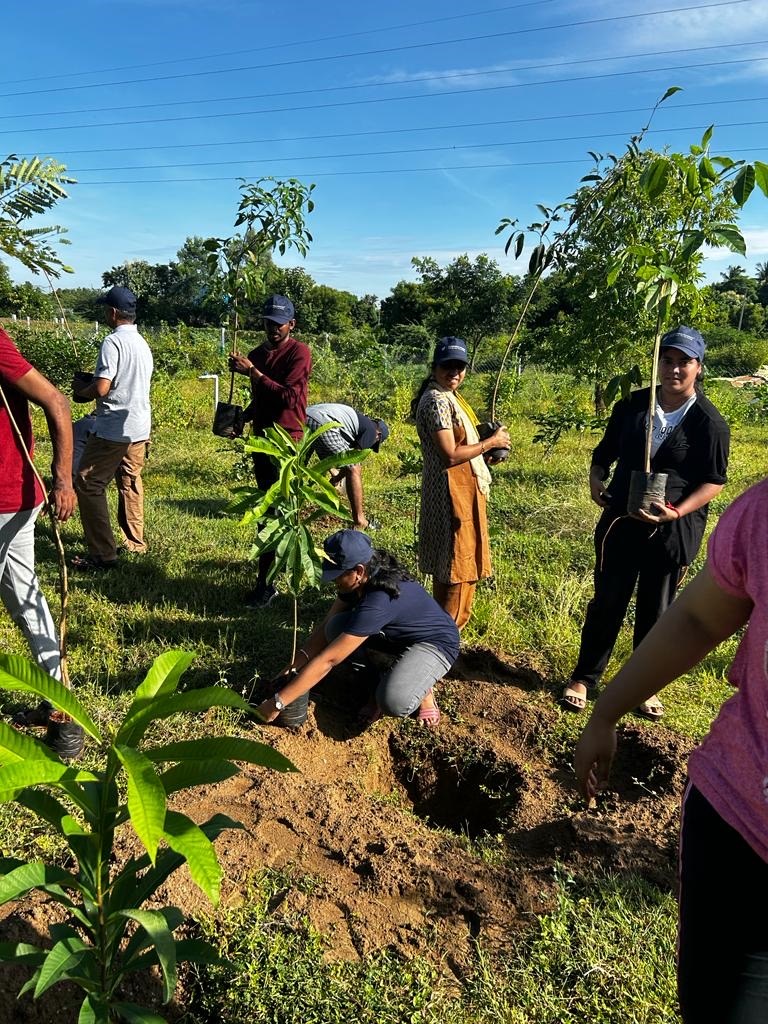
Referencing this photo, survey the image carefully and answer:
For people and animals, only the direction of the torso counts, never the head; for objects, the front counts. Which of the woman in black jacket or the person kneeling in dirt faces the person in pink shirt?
the woman in black jacket

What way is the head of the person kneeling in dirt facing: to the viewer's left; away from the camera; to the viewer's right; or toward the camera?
to the viewer's left

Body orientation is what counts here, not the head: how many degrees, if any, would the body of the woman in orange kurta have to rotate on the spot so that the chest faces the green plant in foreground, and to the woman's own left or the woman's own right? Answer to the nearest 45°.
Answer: approximately 45° to the woman's own right

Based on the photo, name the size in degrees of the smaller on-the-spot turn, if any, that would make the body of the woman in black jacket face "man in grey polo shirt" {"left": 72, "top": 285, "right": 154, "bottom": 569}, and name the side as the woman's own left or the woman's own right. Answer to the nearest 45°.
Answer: approximately 90° to the woman's own right

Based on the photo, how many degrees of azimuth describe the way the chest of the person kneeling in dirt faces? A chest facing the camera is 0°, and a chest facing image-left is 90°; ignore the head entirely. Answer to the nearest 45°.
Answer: approximately 90°

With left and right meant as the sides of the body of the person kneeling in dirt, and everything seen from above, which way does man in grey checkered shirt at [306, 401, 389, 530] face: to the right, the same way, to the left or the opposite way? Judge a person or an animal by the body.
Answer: the opposite way

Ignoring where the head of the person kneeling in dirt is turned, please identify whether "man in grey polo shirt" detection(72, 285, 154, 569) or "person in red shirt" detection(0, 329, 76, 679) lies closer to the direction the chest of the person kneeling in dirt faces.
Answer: the person in red shirt

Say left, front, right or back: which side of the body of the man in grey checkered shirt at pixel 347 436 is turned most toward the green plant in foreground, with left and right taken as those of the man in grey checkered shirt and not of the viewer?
right

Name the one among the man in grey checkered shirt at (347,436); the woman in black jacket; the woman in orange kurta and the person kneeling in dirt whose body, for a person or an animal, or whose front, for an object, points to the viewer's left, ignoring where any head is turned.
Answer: the person kneeling in dirt

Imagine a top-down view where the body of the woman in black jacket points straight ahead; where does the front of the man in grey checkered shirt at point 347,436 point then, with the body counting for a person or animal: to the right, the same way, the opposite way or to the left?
to the left

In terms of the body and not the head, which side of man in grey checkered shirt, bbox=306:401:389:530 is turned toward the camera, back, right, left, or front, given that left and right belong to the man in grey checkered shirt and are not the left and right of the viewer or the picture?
right

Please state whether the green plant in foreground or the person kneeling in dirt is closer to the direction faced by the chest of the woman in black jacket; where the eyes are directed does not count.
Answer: the green plant in foreground
